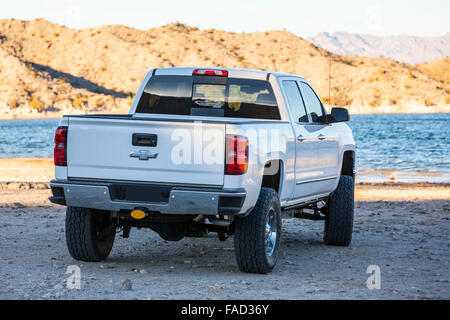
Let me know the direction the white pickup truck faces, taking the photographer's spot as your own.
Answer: facing away from the viewer and to the right of the viewer
